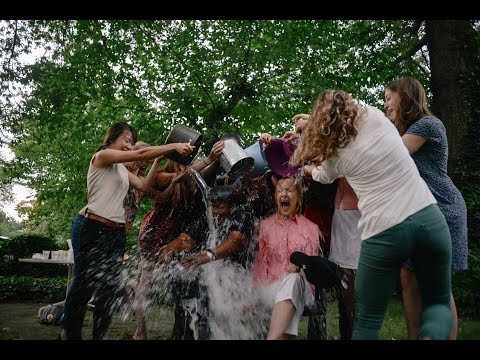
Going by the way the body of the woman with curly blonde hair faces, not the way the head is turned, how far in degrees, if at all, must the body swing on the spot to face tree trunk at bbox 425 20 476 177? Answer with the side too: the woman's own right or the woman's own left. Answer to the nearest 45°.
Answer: approximately 45° to the woman's own right

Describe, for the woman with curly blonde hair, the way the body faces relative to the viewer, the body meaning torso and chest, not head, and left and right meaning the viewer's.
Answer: facing away from the viewer and to the left of the viewer

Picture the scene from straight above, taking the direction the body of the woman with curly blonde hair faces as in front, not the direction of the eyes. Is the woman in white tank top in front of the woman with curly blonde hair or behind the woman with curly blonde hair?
in front

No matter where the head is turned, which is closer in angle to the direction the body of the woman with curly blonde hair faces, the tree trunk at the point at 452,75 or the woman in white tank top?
the woman in white tank top

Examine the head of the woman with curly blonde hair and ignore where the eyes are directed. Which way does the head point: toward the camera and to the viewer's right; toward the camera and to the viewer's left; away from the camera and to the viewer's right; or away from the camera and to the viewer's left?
away from the camera and to the viewer's left
